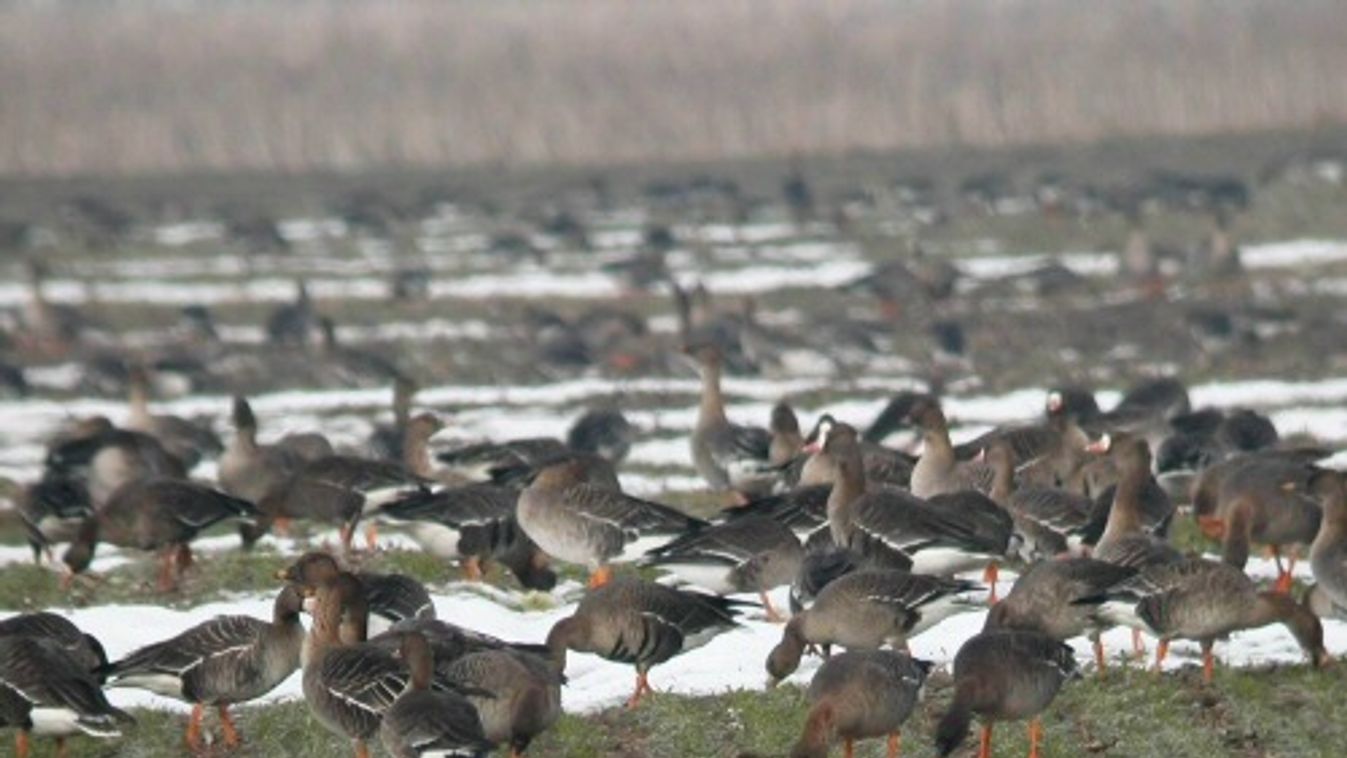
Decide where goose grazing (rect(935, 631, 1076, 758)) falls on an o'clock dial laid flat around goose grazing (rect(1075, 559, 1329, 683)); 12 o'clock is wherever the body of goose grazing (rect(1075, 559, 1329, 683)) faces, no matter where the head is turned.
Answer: goose grazing (rect(935, 631, 1076, 758)) is roughly at 4 o'clock from goose grazing (rect(1075, 559, 1329, 683)).

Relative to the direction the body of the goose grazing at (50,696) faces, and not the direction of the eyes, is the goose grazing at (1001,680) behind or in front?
behind

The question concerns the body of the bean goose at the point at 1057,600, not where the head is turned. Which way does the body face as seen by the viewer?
to the viewer's left

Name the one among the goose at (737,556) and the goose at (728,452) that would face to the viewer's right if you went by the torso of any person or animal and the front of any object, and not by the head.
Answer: the goose at (737,556)

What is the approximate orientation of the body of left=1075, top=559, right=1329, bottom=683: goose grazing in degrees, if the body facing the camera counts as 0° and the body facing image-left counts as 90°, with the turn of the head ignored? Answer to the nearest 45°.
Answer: approximately 270°

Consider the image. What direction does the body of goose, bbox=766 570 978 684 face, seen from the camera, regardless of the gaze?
to the viewer's left

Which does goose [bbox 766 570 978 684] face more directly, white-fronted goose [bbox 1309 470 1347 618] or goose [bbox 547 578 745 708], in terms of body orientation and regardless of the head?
the goose

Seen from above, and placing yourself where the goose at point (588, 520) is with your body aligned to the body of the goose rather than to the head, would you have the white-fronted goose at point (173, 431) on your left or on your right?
on your right

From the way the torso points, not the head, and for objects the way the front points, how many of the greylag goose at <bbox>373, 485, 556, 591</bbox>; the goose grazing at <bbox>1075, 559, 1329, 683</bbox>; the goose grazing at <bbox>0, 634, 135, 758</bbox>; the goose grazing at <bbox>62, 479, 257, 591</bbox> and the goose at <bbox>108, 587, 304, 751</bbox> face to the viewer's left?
2

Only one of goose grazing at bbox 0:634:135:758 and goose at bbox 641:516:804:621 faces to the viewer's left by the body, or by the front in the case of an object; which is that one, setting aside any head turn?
the goose grazing

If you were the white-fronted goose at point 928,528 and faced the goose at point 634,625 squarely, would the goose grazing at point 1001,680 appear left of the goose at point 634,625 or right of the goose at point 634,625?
left

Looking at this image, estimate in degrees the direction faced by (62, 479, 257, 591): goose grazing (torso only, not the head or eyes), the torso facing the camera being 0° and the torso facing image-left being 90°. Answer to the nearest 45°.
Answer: approximately 90°

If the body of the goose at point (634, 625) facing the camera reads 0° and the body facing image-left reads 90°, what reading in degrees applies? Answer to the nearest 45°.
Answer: approximately 90°

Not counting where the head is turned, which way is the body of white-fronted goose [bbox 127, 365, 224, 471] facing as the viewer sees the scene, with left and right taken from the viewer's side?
facing to the left of the viewer
